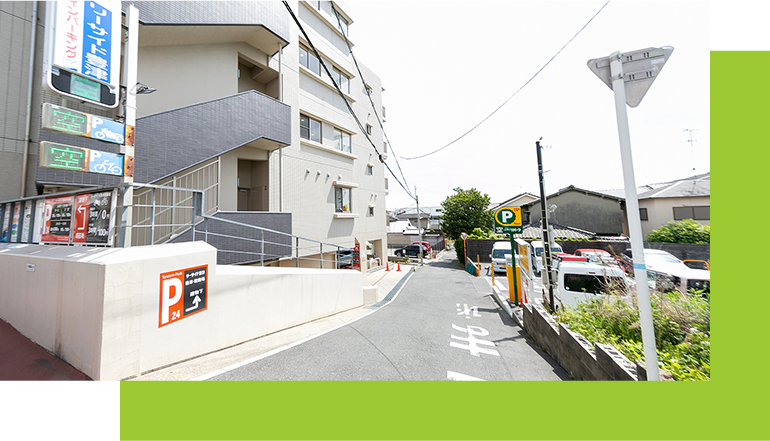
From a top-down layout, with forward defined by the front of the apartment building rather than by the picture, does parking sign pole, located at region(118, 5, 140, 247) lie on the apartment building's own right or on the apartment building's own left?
on the apartment building's own right

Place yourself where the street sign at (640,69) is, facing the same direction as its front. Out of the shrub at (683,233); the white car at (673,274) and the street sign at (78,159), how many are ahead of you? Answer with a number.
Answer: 2

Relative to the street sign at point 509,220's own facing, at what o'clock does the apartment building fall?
The apartment building is roughly at 2 o'clock from the street sign.

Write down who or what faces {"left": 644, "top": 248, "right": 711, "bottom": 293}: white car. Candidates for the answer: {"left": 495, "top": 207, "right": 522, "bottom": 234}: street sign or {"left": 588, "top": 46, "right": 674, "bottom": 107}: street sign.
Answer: {"left": 588, "top": 46, "right": 674, "bottom": 107}: street sign

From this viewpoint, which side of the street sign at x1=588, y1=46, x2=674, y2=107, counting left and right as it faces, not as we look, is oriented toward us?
back

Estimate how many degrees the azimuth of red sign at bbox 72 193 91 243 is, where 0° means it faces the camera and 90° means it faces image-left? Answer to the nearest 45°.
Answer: approximately 0°
